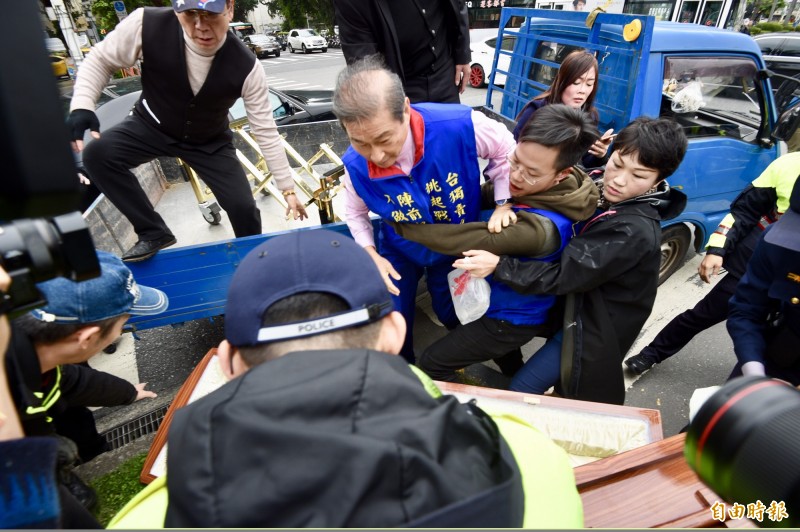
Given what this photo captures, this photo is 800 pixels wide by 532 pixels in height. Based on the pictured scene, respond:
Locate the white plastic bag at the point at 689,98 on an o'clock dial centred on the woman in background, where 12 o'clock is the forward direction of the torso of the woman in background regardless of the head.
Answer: The white plastic bag is roughly at 9 o'clock from the woman in background.

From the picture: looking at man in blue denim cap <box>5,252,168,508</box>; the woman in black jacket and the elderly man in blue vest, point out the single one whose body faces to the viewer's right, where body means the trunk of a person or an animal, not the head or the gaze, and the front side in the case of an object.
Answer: the man in blue denim cap

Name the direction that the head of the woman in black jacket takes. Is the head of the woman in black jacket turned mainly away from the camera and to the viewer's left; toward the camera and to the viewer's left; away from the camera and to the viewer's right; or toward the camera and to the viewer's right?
toward the camera and to the viewer's left

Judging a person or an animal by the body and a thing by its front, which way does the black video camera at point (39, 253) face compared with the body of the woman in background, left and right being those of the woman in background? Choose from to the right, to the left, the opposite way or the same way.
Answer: to the left

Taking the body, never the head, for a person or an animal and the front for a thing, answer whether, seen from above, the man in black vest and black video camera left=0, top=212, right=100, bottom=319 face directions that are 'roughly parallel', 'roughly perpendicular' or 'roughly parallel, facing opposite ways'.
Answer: roughly perpendicular

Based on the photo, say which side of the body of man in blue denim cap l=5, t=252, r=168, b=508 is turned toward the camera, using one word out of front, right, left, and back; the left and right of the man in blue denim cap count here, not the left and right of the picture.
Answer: right

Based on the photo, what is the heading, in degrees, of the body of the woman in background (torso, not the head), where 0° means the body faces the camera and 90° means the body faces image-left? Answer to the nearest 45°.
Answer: approximately 315°

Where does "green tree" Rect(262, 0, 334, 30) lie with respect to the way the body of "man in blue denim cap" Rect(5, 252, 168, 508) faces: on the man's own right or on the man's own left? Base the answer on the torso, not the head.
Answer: on the man's own left

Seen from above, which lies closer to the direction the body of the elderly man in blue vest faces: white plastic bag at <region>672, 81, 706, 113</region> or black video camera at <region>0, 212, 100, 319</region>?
the black video camera

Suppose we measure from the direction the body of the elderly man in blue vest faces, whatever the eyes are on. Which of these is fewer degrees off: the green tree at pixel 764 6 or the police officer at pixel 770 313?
the police officer

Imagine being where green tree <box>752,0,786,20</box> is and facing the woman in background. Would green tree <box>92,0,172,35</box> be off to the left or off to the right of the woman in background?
right

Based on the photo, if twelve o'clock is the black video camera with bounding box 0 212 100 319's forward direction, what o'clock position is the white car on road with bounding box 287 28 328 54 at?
The white car on road is roughly at 10 o'clock from the black video camera.

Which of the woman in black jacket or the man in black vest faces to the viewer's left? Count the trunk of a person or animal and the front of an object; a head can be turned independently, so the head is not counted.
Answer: the woman in black jacket
